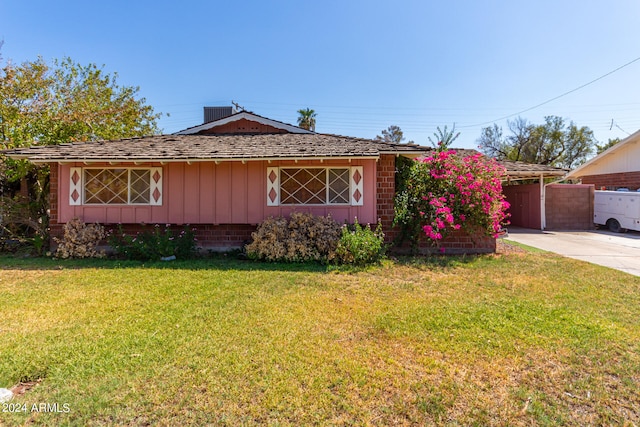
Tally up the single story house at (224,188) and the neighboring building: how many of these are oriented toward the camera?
2

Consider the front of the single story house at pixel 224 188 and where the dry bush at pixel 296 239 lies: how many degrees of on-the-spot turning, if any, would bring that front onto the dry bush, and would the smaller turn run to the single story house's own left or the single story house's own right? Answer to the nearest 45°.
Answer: approximately 45° to the single story house's own left

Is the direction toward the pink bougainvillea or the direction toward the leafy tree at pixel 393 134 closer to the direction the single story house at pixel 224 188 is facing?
the pink bougainvillea

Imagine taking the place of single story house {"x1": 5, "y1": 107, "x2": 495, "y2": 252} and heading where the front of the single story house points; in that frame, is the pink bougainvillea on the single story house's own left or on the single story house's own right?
on the single story house's own left

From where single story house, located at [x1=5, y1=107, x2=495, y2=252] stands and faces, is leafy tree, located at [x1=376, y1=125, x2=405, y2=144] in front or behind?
behind

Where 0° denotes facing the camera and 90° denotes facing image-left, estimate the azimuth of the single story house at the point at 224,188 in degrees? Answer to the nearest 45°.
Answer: approximately 0°

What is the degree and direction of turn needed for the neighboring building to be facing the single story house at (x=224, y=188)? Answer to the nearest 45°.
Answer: approximately 45° to its right

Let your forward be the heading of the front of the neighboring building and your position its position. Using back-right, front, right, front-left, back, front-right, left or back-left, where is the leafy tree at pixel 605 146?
back

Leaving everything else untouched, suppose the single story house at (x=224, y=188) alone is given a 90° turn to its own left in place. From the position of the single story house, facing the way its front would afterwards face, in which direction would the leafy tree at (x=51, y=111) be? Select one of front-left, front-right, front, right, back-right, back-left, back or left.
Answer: back-left

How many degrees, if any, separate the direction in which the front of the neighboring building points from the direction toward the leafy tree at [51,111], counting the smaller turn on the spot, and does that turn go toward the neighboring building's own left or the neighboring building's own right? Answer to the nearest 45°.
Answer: approximately 45° to the neighboring building's own right
